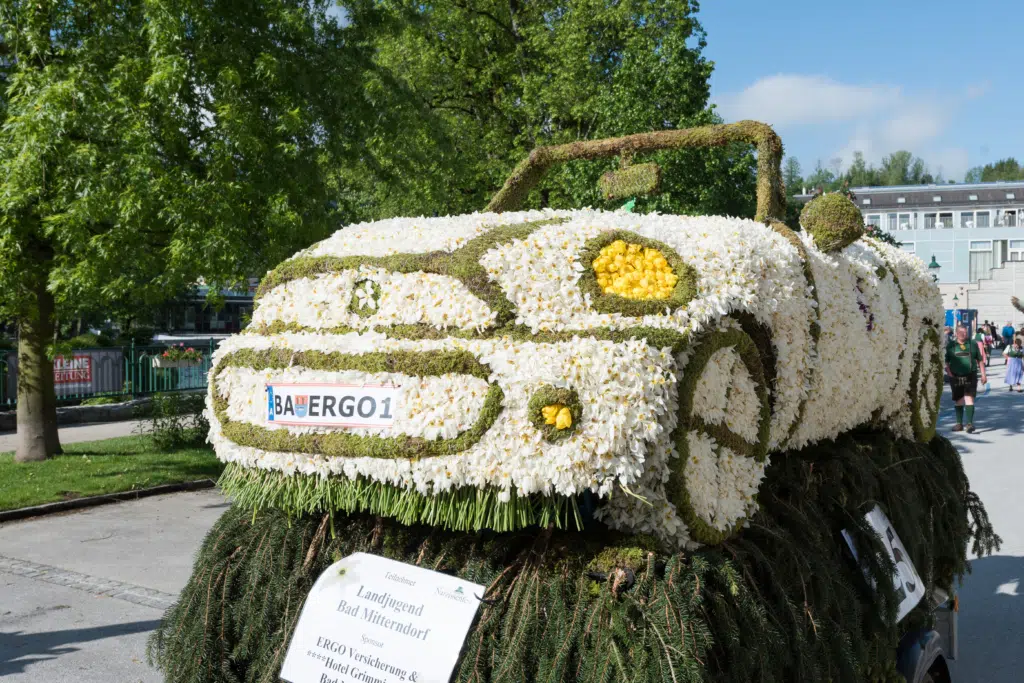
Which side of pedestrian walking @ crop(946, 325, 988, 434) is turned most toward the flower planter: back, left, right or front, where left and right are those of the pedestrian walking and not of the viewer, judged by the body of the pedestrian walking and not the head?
right

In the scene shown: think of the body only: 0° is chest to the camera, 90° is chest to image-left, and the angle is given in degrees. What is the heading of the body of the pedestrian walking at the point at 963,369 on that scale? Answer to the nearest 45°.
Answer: approximately 0°

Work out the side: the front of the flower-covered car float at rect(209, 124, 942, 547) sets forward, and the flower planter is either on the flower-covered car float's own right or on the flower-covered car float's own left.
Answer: on the flower-covered car float's own right

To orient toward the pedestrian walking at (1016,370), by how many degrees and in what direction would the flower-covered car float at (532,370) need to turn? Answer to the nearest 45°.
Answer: approximately 180°

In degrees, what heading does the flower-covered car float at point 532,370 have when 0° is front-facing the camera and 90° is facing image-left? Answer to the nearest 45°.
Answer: approximately 45°

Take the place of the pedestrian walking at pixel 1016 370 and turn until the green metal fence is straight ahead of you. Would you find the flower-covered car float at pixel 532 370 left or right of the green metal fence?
left

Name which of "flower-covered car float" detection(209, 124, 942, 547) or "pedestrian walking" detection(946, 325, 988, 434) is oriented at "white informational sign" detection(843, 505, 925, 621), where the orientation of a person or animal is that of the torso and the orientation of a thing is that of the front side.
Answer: the pedestrian walking

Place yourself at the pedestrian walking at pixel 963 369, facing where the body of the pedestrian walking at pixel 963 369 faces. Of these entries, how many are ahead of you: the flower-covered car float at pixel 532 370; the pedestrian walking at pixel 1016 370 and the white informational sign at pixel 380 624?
2

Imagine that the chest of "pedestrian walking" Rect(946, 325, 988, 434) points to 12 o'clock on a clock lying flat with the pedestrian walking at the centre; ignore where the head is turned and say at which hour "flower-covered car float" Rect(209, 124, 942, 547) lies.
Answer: The flower-covered car float is roughly at 12 o'clock from the pedestrian walking.

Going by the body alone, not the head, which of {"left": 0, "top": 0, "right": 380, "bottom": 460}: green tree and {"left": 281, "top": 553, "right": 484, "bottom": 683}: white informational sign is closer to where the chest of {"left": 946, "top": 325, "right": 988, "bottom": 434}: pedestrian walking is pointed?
the white informational sign

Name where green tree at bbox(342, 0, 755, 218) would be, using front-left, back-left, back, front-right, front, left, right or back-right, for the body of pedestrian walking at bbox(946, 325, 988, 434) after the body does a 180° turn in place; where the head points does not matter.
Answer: left

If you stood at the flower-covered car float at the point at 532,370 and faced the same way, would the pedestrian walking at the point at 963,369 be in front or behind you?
behind
